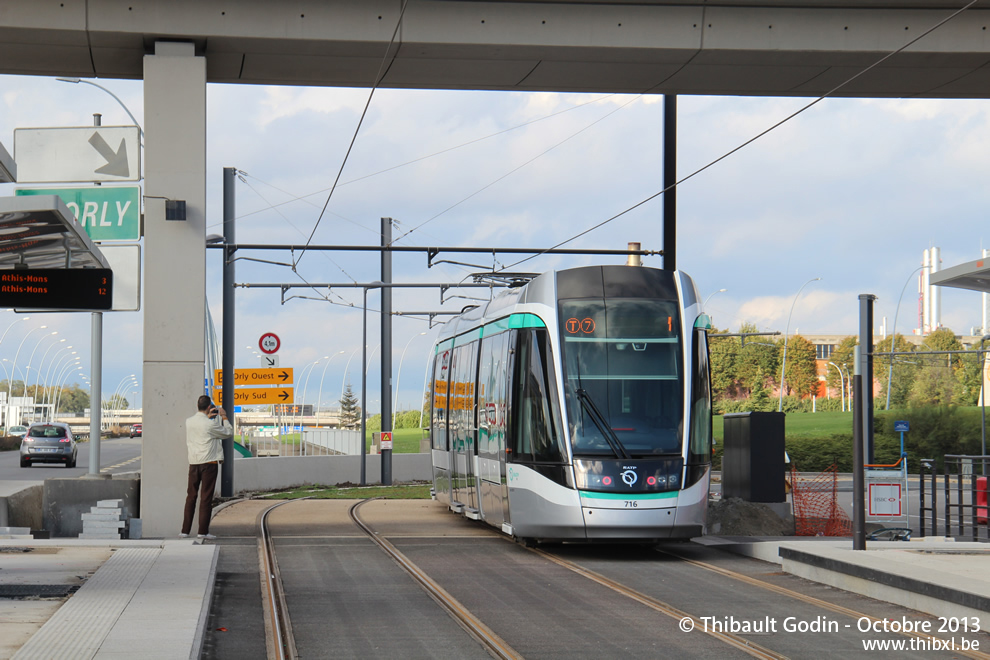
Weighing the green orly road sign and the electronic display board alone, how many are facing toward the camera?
2

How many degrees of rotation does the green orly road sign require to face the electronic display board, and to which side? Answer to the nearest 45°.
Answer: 0° — it already faces it

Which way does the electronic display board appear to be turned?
toward the camera

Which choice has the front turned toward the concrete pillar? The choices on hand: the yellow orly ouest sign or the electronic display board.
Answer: the yellow orly ouest sign

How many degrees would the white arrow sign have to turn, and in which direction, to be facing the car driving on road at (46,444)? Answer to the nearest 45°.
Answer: approximately 180°

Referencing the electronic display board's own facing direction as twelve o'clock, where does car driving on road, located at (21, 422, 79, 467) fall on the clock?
The car driving on road is roughly at 6 o'clock from the electronic display board.

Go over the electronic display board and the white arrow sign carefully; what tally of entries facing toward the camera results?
2

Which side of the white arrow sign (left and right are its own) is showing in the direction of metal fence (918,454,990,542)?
left

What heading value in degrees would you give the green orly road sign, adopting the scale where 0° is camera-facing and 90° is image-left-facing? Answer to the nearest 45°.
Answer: approximately 0°

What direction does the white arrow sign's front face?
toward the camera

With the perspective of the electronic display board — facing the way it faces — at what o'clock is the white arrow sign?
The white arrow sign is roughly at 6 o'clock from the electronic display board.
